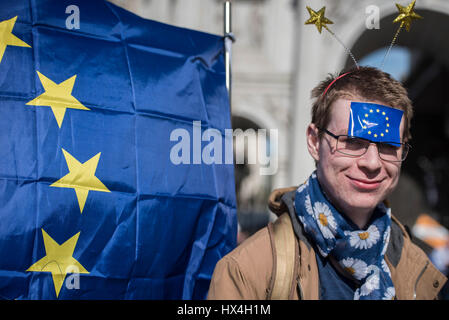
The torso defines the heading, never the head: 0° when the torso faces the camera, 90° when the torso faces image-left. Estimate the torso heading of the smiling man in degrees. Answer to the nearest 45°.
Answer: approximately 315°

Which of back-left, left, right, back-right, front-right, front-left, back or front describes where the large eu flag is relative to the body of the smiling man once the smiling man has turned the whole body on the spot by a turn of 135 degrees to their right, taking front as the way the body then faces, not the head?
front
